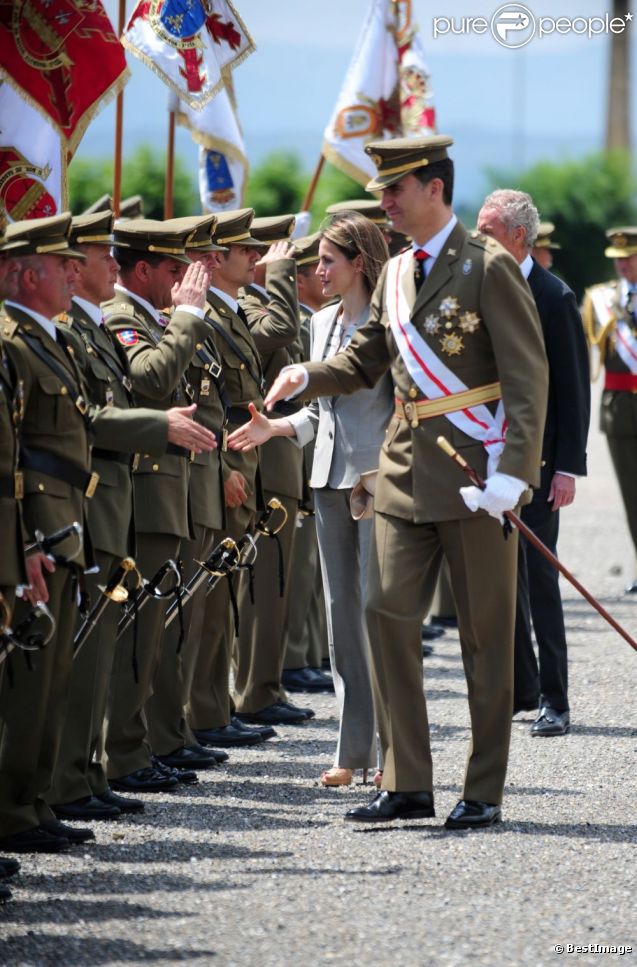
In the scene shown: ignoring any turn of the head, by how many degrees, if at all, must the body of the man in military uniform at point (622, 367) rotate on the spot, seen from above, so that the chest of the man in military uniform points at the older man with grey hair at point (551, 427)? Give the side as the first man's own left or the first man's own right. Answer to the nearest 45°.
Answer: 0° — they already face them

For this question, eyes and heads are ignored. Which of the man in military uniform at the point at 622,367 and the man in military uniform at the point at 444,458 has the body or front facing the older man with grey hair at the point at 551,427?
the man in military uniform at the point at 622,367

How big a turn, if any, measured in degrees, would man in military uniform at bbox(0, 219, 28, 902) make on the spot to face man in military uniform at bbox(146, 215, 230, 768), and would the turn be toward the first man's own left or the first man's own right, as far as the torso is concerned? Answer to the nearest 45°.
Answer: approximately 90° to the first man's own left

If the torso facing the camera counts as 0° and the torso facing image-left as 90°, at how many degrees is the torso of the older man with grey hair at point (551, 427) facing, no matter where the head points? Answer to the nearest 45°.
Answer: approximately 45°

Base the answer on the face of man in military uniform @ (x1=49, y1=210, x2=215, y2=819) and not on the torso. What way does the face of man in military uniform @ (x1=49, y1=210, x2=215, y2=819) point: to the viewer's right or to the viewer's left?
to the viewer's right

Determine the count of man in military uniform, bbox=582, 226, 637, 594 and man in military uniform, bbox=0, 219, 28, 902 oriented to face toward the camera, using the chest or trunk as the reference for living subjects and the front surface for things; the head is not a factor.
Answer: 1
